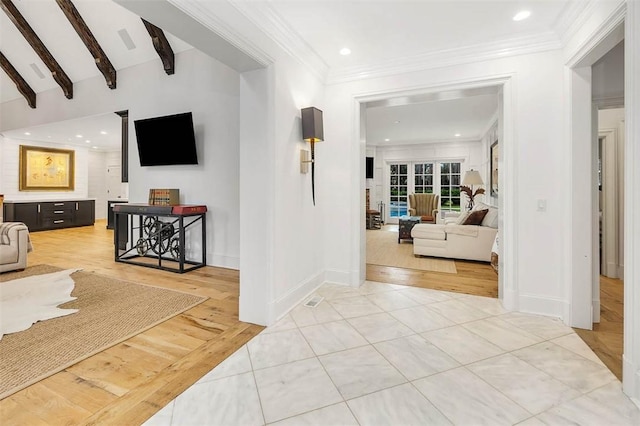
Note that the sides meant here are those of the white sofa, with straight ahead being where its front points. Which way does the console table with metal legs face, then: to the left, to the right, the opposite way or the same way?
to the left

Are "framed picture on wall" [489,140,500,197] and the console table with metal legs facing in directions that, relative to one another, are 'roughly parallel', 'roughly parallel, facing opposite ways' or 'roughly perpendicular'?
roughly perpendicular

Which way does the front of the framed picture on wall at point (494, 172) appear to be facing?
to the viewer's left

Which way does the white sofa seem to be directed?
to the viewer's left

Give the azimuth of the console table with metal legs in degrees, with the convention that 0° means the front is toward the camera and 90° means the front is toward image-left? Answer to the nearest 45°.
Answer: approximately 45°

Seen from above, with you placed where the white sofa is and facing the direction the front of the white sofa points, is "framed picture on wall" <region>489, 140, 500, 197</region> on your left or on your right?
on your right

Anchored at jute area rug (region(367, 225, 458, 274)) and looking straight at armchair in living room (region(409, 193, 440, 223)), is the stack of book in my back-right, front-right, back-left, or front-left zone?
back-left

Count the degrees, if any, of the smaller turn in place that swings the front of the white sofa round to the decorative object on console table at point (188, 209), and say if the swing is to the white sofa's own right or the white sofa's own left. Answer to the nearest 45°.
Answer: approximately 45° to the white sofa's own left

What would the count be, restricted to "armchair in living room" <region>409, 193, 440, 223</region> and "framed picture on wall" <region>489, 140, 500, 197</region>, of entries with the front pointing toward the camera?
1

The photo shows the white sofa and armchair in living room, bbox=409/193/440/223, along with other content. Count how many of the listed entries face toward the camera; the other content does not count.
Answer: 1
